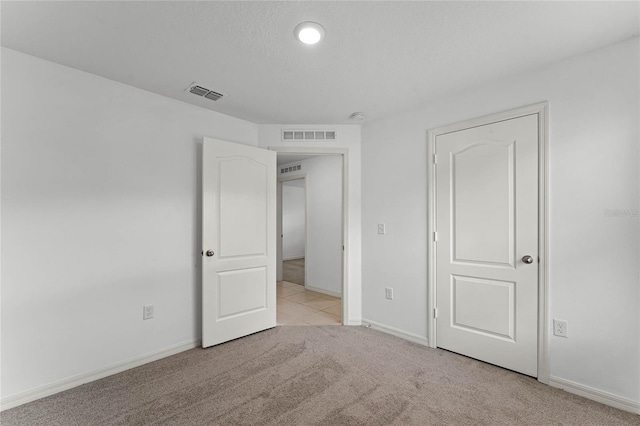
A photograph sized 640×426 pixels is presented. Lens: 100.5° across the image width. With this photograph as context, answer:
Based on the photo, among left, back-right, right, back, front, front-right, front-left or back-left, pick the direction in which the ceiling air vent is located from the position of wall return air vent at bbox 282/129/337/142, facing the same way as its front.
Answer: front-right

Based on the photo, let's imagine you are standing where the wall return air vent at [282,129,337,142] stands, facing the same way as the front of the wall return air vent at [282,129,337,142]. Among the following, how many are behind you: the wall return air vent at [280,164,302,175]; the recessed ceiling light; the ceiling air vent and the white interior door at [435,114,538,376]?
1

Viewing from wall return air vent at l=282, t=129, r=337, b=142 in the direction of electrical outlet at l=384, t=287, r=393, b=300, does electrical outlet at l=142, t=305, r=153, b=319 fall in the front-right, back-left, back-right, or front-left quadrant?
back-right

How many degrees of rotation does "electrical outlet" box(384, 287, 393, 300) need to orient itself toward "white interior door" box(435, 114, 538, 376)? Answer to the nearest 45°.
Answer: approximately 90° to its left

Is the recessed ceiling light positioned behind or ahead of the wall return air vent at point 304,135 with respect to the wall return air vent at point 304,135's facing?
ahead

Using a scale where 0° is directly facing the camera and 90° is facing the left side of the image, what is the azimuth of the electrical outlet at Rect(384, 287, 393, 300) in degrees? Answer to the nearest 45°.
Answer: approximately 45°

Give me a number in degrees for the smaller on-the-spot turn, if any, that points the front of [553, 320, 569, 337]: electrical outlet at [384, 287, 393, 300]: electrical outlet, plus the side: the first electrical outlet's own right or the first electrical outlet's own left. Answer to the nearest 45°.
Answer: approximately 90° to the first electrical outlet's own right
